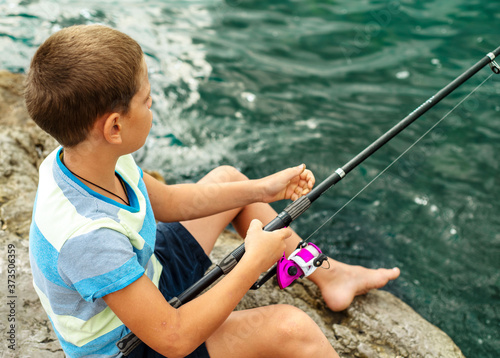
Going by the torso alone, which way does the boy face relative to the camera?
to the viewer's right

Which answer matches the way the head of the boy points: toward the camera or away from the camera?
away from the camera
